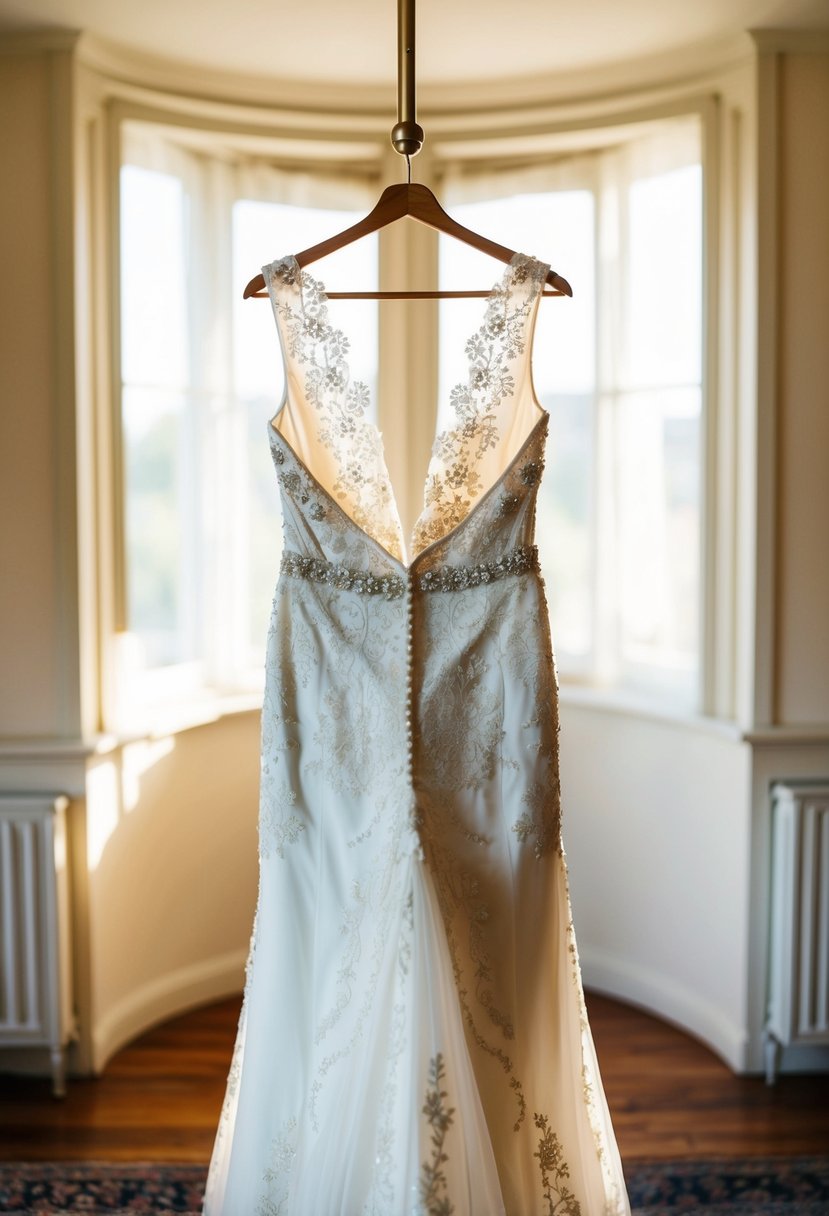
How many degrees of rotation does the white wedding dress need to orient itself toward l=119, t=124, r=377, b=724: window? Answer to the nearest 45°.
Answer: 0° — it already faces it

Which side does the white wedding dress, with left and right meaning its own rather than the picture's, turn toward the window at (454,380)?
front

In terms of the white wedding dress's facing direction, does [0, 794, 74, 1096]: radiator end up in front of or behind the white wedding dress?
in front

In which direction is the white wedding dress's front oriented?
away from the camera

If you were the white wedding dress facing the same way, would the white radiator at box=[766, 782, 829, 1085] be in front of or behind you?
in front
